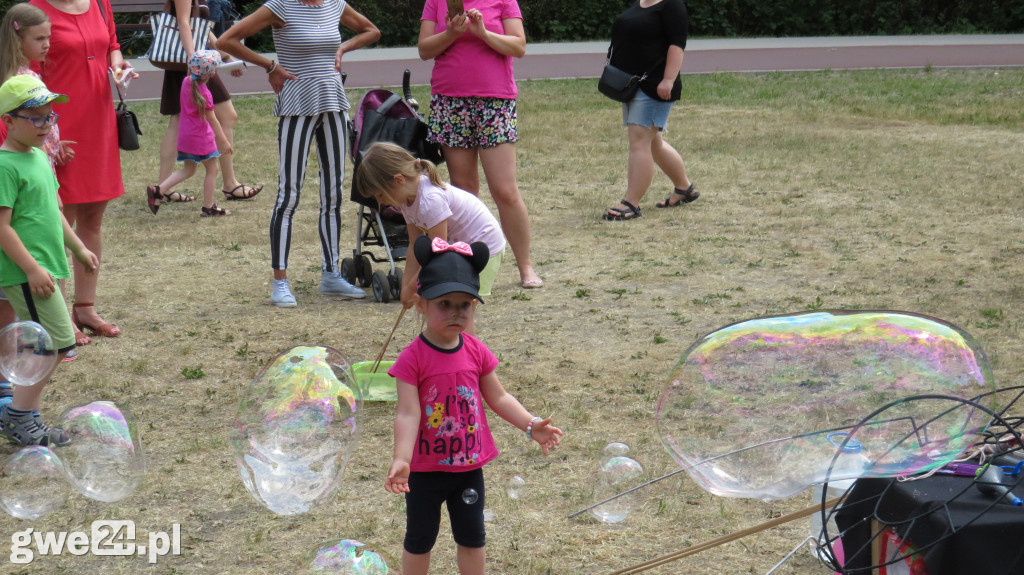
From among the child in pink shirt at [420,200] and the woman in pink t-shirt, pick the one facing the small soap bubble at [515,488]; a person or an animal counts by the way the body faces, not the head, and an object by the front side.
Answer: the woman in pink t-shirt

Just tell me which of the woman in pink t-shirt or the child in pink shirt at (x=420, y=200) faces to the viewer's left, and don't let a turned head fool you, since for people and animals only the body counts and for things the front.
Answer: the child in pink shirt

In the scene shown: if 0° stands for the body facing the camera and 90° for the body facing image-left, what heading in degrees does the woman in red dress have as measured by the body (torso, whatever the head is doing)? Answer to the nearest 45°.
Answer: approximately 315°

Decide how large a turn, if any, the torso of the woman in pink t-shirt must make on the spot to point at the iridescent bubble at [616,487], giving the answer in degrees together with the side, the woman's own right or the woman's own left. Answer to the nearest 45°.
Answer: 0° — they already face it

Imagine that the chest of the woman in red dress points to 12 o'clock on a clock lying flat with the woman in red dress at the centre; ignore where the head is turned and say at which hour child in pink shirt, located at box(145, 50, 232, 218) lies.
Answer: The child in pink shirt is roughly at 8 o'clock from the woman in red dress.

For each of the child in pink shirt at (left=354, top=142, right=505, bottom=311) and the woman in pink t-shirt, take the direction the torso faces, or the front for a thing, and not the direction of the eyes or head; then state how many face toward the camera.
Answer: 1

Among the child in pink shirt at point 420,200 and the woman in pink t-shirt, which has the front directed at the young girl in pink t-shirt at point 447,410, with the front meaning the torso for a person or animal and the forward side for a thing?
the woman in pink t-shirt

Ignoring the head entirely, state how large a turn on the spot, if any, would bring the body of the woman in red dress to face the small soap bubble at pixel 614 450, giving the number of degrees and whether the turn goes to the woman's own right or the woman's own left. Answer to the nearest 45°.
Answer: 0° — they already face it

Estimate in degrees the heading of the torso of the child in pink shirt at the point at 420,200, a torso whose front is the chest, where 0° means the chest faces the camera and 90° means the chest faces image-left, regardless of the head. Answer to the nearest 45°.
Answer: approximately 90°

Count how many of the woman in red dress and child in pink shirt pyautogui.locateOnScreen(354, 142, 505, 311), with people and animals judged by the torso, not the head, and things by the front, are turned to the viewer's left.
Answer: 1

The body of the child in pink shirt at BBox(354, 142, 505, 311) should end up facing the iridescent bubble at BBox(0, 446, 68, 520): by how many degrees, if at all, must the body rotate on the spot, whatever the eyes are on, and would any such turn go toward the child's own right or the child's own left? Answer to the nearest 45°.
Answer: approximately 45° to the child's own left

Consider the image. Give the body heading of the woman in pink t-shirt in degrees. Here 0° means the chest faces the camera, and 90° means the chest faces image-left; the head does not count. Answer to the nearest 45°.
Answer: approximately 0°

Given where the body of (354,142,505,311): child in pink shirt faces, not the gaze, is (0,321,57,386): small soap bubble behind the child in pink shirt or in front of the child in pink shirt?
in front

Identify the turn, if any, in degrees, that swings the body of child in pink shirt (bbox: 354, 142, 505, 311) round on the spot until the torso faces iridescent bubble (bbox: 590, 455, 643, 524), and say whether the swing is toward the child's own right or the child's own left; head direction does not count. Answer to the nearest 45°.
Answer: approximately 135° to the child's own left

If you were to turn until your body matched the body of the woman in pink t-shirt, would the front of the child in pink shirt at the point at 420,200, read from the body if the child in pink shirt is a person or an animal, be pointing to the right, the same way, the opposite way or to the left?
to the right

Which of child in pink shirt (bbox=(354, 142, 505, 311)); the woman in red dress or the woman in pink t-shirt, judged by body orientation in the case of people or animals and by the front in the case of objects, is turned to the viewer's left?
the child in pink shirt
